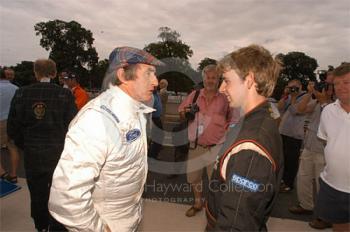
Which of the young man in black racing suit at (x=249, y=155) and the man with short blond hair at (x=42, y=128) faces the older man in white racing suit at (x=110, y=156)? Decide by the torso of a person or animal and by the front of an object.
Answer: the young man in black racing suit

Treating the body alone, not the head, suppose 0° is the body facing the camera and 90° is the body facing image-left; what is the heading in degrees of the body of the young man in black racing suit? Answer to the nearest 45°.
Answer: approximately 90°

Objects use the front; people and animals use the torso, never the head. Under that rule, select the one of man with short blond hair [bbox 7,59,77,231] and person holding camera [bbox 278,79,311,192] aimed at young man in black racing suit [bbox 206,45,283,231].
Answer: the person holding camera

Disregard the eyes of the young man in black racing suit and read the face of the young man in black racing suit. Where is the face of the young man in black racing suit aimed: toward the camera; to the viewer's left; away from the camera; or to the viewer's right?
to the viewer's left

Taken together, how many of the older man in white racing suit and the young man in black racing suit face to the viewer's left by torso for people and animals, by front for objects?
1

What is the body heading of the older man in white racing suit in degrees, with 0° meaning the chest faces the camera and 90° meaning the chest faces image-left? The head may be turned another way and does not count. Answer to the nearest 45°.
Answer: approximately 270°

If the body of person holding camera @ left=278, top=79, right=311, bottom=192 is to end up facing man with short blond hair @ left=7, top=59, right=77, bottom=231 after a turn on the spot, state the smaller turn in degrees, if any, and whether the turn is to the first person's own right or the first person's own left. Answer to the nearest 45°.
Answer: approximately 45° to the first person's own right

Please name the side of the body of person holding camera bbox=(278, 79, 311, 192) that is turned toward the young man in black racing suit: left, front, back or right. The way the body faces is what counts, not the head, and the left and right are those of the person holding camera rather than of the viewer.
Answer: front

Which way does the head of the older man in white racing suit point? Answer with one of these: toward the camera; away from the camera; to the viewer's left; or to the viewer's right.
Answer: to the viewer's right

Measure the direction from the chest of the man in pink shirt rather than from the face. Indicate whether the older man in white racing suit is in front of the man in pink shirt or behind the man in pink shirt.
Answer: in front

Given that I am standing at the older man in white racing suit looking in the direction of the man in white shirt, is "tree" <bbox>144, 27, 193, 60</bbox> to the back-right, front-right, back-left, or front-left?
front-left

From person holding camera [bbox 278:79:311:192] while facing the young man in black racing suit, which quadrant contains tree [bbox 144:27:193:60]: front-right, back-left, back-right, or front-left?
back-right
